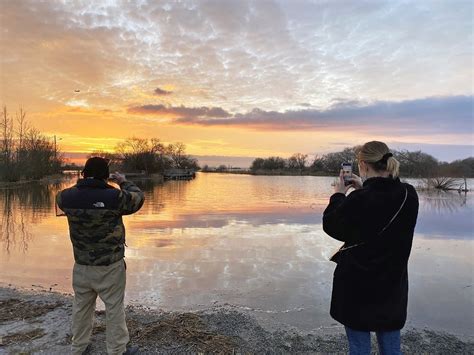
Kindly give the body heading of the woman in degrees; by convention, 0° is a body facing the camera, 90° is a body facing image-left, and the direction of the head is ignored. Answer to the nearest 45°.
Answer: approximately 135°

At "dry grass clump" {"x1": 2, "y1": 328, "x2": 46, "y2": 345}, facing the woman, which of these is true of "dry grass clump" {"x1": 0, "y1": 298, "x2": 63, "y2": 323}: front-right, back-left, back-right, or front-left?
back-left

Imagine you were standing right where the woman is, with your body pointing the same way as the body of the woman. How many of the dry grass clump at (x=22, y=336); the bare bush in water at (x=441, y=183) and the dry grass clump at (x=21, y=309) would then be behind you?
0

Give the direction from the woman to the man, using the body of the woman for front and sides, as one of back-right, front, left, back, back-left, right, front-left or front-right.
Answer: front-left

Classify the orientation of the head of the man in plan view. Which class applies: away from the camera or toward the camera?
away from the camera

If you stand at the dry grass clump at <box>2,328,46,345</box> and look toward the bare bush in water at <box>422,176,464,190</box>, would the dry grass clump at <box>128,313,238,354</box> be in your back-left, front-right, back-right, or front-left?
front-right

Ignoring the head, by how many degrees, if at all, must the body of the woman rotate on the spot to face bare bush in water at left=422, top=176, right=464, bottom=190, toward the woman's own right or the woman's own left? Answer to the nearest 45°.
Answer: approximately 45° to the woman's own right

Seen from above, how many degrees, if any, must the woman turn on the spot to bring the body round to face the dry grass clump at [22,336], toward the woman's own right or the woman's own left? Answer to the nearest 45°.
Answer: approximately 45° to the woman's own left

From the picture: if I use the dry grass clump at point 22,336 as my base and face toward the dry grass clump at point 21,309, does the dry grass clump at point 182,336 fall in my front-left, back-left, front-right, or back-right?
back-right

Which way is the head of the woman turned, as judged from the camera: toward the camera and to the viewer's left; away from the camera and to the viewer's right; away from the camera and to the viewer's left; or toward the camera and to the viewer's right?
away from the camera and to the viewer's left

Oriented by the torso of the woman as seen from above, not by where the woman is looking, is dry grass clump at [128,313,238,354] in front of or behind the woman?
in front

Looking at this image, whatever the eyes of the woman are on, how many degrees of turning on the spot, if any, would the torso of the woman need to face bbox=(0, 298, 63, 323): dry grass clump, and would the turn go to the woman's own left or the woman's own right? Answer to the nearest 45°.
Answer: approximately 45° to the woman's own left
